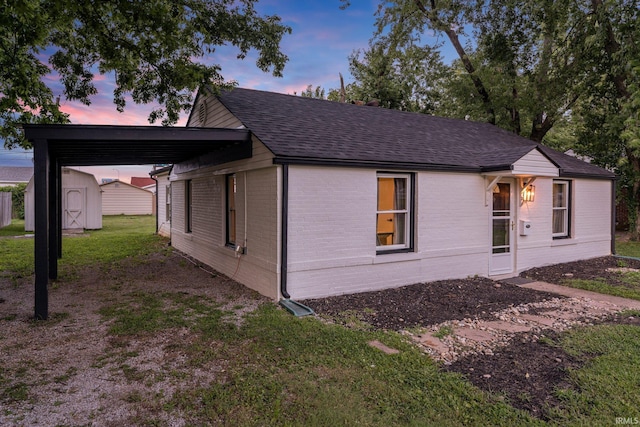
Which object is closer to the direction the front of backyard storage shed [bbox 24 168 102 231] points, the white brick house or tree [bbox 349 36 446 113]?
the white brick house

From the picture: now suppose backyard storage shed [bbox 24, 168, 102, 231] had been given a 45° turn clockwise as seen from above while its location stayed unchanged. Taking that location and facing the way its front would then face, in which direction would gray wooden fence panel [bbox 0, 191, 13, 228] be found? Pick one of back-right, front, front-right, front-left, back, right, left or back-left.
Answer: right

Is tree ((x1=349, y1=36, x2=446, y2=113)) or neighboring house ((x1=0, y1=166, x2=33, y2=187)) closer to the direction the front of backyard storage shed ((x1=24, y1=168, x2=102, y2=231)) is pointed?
the tree

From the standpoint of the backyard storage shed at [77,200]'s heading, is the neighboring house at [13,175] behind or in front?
behind

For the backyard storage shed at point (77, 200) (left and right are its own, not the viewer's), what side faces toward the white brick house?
front

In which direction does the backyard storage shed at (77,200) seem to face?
toward the camera

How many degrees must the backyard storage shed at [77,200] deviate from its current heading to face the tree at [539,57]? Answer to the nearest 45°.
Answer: approximately 45° to its left

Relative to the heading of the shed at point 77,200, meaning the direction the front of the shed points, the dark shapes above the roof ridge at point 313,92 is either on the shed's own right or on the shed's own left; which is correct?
on the shed's own left

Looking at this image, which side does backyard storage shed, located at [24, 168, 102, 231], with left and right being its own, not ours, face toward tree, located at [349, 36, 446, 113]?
left

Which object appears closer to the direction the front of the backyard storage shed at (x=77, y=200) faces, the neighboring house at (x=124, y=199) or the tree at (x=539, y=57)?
the tree

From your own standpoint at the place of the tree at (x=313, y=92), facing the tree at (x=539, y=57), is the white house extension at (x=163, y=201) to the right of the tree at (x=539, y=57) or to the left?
right
